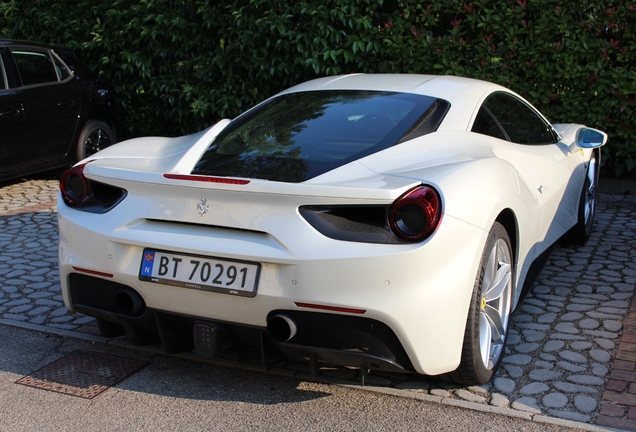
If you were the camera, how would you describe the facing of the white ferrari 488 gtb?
facing away from the viewer and to the right of the viewer

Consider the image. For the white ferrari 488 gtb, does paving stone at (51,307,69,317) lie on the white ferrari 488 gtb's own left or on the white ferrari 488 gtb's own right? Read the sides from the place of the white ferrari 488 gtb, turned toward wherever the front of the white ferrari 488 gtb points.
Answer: on the white ferrari 488 gtb's own left

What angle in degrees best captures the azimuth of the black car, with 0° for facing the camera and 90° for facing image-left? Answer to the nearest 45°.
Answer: approximately 45°

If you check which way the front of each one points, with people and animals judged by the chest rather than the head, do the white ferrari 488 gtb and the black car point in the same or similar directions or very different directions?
very different directions

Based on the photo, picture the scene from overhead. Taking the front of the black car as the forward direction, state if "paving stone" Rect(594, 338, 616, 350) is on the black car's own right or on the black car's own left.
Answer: on the black car's own left

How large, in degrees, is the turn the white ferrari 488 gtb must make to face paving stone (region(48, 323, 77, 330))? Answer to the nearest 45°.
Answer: approximately 90° to its left

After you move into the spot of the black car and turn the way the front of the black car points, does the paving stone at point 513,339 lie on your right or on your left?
on your left
